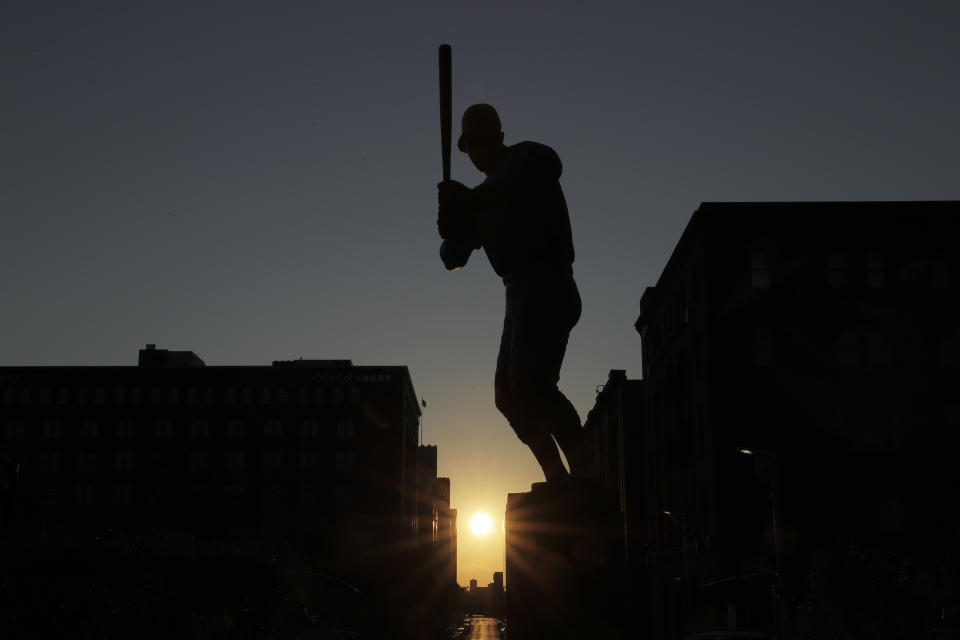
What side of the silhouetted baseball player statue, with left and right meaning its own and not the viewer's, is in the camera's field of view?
left
